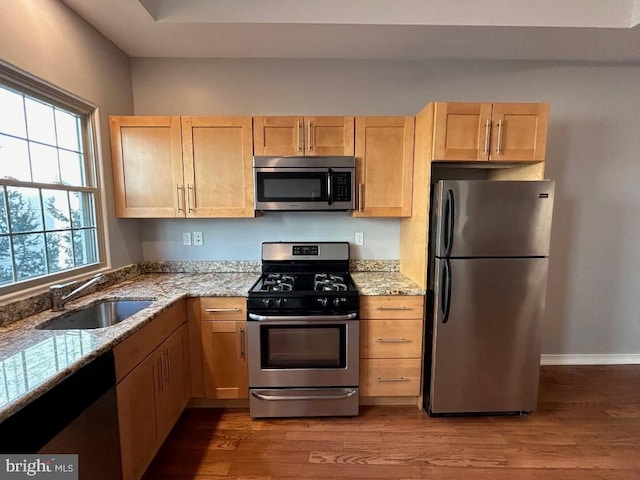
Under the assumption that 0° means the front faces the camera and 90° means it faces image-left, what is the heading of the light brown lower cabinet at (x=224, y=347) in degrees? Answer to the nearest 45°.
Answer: approximately 0°

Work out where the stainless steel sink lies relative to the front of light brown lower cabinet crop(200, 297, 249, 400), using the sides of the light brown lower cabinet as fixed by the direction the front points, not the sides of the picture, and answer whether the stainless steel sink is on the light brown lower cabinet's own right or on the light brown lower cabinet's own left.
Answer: on the light brown lower cabinet's own right

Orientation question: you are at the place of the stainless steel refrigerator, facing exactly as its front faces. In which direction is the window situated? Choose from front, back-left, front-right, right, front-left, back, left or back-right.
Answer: front-right

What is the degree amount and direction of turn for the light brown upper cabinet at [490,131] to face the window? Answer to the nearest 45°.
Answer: approximately 45° to its right

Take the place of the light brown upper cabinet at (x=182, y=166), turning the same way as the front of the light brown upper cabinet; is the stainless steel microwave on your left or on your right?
on your left

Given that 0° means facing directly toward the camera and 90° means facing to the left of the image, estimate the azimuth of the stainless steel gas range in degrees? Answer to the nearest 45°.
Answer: approximately 0°

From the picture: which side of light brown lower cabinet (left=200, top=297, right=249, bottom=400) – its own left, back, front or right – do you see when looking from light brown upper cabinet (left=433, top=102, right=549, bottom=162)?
left
